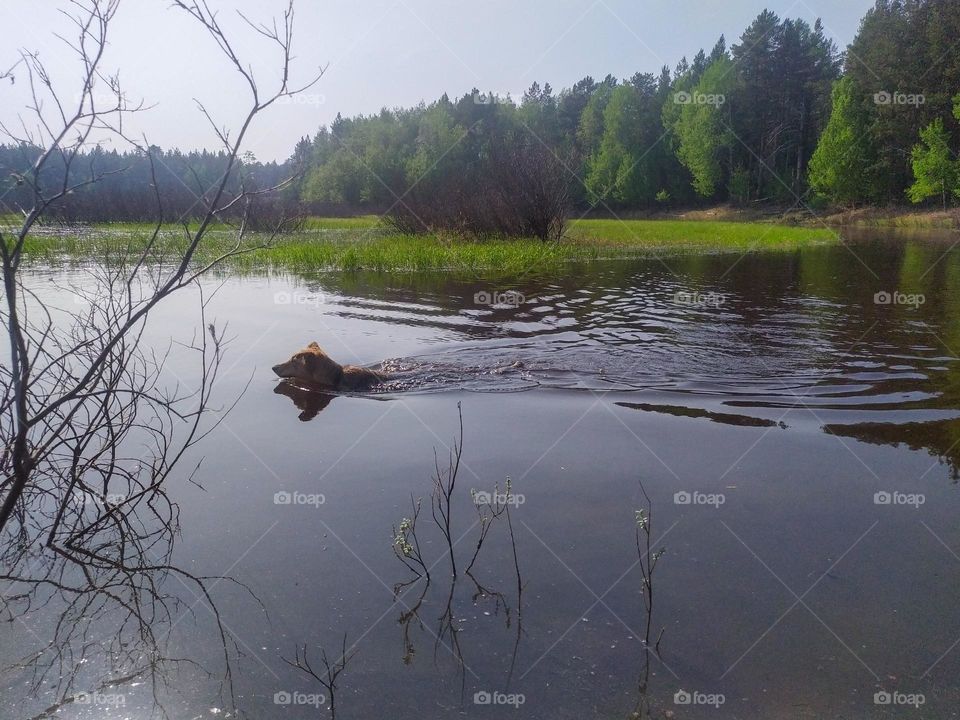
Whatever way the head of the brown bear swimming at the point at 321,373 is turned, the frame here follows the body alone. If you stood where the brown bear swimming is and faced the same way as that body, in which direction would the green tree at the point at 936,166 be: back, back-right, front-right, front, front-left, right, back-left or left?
back-right

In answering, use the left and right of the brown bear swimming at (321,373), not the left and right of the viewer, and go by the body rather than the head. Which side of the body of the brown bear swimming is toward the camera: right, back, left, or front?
left
